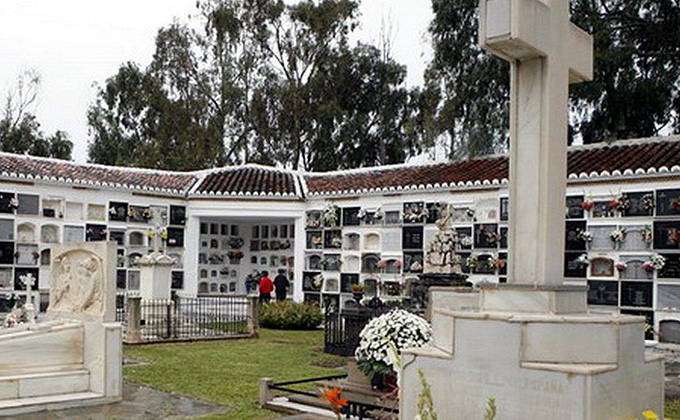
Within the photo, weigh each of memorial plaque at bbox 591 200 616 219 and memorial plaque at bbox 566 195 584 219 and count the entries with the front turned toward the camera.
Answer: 2

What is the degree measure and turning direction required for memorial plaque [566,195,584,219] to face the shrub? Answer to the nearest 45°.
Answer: approximately 90° to its right

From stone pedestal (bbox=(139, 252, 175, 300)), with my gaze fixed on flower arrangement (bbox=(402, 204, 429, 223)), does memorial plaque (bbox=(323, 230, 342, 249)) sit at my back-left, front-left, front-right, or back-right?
front-left

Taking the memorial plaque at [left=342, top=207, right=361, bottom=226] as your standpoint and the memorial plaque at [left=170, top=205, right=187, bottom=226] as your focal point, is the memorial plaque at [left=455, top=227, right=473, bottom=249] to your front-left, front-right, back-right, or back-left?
back-left

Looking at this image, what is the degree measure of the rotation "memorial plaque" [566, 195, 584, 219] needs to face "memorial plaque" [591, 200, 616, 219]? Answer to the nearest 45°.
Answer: approximately 45° to its left

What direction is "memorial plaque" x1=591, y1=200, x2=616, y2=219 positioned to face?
toward the camera

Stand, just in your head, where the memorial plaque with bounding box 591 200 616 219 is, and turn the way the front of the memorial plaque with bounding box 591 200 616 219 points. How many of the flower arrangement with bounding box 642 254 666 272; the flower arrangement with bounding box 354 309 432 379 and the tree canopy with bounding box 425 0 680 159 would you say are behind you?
1

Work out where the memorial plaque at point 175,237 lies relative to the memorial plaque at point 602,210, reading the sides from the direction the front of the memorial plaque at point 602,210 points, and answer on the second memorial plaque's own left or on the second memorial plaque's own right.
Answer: on the second memorial plaque's own right

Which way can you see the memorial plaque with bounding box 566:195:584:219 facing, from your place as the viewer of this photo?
facing the viewer

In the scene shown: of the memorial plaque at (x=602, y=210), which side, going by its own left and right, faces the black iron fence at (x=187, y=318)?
right
